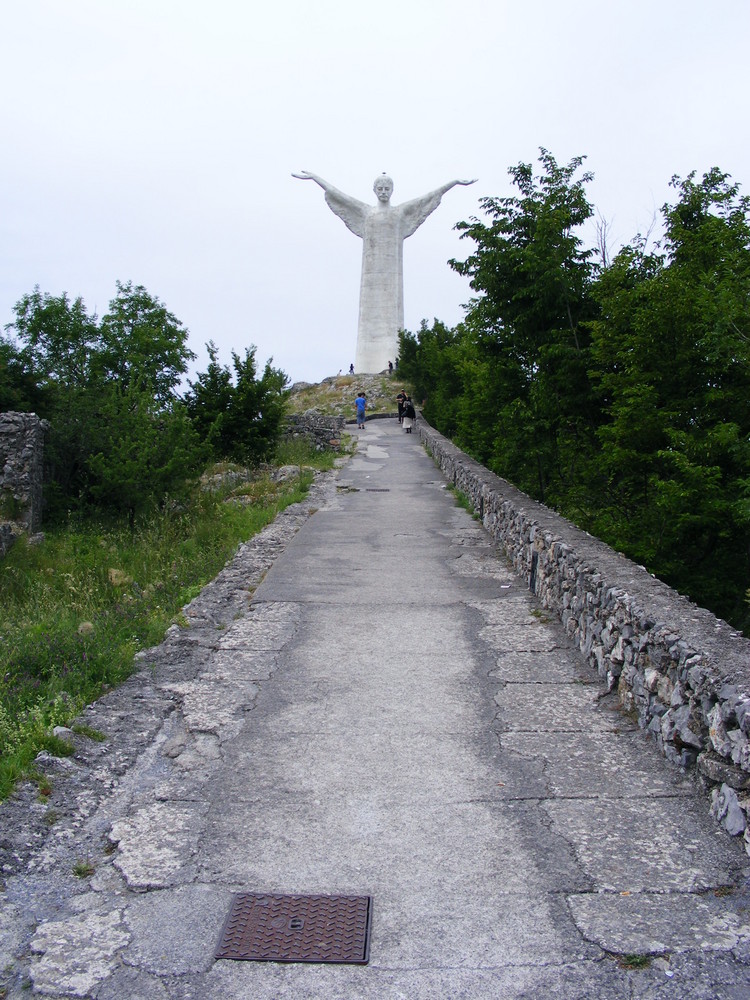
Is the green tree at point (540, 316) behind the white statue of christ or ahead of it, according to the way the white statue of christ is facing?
ahead

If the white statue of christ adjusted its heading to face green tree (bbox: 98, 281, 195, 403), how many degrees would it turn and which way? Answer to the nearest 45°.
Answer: approximately 45° to its right

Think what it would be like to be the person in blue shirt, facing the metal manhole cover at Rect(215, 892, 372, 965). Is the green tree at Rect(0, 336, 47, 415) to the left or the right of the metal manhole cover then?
right

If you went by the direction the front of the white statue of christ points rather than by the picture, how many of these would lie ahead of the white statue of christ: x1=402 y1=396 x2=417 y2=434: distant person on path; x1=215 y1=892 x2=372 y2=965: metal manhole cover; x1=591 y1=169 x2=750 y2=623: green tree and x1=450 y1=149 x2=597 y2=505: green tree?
4

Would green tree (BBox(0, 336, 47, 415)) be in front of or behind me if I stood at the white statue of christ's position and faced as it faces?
in front

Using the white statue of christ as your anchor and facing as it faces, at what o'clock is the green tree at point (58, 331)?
The green tree is roughly at 1 o'clock from the white statue of christ.

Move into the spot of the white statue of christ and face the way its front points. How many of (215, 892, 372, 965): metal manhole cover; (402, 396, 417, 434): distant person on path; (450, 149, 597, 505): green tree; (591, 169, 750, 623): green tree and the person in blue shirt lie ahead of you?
5

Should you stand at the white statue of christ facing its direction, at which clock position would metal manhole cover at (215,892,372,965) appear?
The metal manhole cover is roughly at 12 o'clock from the white statue of christ.

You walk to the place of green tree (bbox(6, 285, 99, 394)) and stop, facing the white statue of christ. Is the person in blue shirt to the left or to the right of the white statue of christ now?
right

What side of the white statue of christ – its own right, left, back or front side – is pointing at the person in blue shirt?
front

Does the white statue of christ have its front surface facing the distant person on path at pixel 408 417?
yes

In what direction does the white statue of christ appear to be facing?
toward the camera
